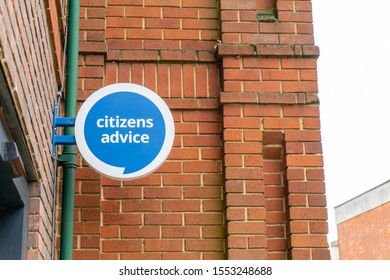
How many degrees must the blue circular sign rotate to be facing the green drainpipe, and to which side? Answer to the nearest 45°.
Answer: approximately 135° to its right

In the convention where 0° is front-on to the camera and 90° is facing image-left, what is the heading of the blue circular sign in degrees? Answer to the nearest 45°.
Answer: approximately 0°
